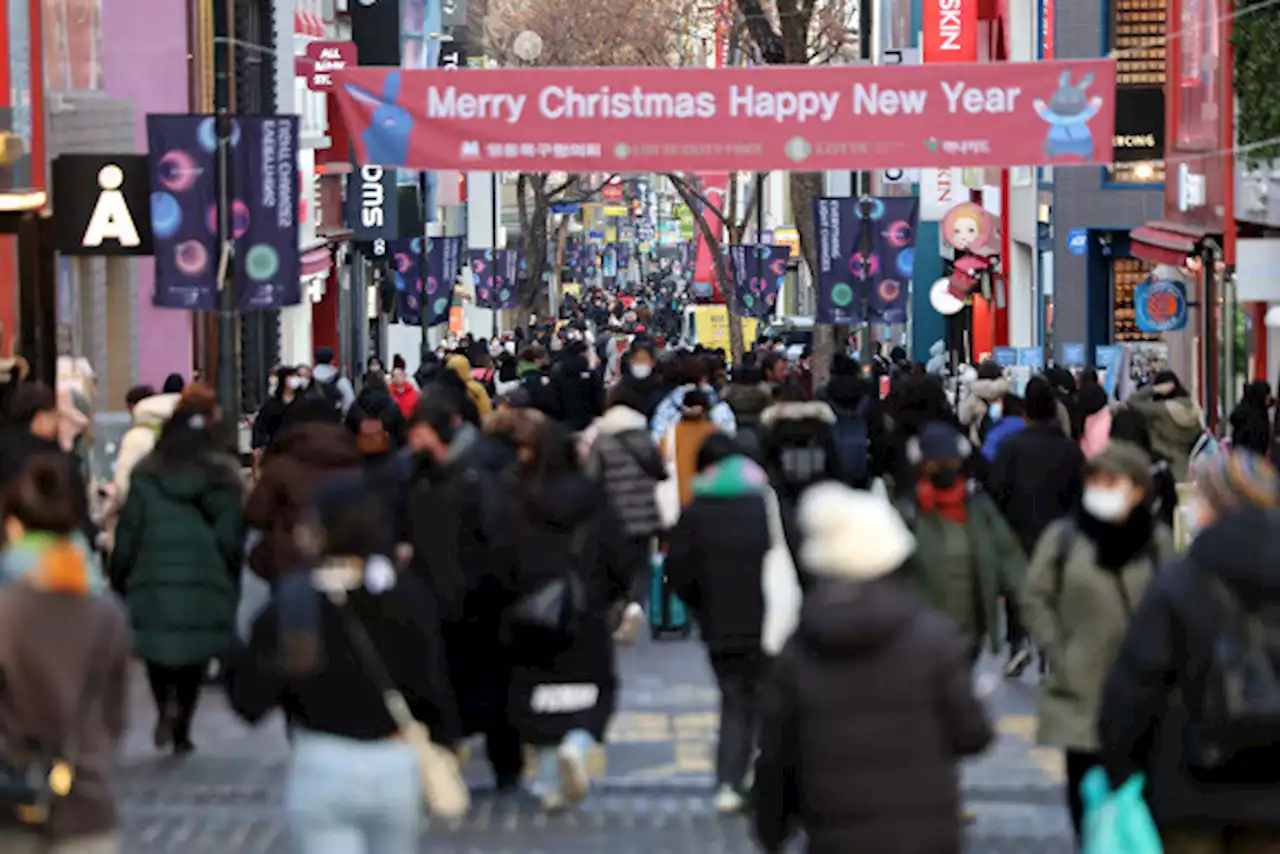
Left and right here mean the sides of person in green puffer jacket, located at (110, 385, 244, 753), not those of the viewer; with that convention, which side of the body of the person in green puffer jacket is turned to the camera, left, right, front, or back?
back

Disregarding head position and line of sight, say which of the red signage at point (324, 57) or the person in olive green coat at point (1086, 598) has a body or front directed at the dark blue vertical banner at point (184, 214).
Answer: the red signage

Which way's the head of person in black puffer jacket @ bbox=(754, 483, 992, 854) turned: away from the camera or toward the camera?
away from the camera

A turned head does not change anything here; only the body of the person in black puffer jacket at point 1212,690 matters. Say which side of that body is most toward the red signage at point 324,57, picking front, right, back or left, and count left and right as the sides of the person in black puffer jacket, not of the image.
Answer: front

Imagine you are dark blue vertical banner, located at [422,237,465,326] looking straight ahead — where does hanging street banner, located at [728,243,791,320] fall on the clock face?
The hanging street banner is roughly at 8 o'clock from the dark blue vertical banner.

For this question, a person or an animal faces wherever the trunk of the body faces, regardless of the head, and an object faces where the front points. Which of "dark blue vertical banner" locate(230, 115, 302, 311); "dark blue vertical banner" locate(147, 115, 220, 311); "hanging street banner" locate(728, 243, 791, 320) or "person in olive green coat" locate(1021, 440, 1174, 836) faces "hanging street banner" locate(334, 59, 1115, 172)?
"hanging street banner" locate(728, 243, 791, 320)

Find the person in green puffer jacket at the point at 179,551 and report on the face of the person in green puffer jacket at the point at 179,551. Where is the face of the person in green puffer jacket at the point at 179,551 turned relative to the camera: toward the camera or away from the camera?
away from the camera

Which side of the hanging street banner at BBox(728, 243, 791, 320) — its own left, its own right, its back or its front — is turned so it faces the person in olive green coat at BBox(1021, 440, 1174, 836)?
front

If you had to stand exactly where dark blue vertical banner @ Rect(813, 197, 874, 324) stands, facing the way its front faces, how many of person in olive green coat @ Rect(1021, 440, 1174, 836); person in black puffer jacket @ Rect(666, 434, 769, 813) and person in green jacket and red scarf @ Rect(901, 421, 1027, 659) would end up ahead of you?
3

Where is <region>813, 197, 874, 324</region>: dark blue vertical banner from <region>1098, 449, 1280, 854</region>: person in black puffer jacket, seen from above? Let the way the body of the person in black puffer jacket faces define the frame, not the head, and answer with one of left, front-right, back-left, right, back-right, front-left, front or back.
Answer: front-right

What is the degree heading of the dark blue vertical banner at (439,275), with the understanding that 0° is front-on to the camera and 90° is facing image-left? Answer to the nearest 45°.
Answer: approximately 0°

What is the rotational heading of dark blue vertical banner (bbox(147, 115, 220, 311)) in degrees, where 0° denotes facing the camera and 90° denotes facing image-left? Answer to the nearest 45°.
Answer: approximately 0°

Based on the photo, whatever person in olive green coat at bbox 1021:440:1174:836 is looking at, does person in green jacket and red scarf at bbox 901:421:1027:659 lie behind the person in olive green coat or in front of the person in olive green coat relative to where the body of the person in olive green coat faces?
behind

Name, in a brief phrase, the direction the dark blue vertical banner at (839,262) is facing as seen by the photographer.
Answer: facing the viewer

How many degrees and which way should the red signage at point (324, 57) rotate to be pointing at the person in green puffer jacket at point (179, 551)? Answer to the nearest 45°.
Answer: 0° — it already faces them
